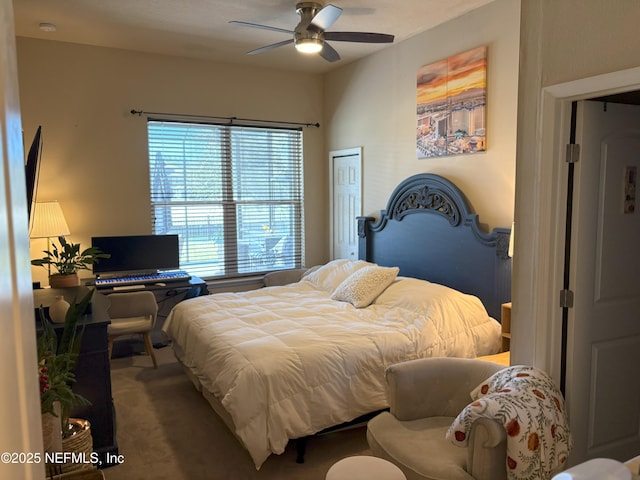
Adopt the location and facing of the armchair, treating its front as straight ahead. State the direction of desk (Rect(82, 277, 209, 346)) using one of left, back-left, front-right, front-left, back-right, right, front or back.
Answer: right

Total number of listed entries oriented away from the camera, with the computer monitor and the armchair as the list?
0

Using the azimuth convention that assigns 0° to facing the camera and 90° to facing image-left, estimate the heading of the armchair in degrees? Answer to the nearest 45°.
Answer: approximately 45°

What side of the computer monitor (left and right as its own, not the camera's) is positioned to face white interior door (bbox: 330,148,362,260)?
left

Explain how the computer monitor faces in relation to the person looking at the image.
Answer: facing the viewer

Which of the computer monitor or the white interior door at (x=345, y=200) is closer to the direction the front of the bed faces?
the computer monitor

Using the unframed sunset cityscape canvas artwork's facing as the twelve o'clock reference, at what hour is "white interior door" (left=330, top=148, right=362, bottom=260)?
The white interior door is roughly at 3 o'clock from the unframed sunset cityscape canvas artwork.

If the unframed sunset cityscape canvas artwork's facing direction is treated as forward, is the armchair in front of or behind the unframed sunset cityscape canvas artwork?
in front
